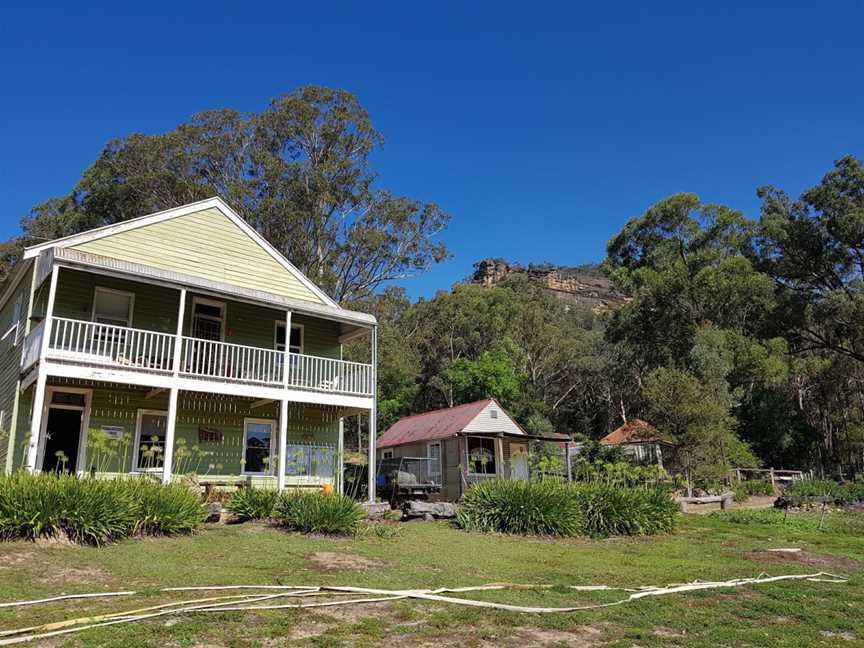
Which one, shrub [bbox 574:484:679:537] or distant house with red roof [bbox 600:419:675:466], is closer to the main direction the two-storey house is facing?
the shrub

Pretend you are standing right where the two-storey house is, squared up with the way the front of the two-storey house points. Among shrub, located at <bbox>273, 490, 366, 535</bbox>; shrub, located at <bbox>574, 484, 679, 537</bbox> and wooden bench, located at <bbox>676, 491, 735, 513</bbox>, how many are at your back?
0

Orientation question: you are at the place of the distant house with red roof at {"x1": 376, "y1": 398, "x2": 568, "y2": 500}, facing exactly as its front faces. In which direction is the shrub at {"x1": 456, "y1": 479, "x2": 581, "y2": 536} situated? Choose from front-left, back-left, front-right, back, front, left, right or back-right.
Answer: front-right

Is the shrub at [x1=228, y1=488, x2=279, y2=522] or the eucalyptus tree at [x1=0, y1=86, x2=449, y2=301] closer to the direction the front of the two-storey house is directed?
the shrub

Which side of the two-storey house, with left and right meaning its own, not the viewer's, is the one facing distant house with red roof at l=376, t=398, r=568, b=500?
left

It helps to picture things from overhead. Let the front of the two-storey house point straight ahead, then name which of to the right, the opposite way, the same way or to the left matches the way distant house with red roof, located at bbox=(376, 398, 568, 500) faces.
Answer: the same way

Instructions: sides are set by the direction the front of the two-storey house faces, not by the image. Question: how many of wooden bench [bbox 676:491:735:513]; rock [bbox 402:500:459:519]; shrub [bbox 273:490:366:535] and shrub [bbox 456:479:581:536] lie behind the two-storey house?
0

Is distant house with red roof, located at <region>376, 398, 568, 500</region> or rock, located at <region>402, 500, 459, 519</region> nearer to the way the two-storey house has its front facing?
the rock

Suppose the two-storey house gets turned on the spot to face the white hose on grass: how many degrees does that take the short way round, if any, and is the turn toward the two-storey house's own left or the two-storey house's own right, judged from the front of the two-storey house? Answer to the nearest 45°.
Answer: approximately 45° to the two-storey house's own right

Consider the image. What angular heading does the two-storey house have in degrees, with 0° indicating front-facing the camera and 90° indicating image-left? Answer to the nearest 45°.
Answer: approximately 315°

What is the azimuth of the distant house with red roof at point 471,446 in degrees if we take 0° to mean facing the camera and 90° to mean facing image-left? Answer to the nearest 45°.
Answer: approximately 315°

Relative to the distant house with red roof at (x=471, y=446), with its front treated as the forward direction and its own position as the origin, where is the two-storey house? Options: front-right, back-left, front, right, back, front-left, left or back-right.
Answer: right

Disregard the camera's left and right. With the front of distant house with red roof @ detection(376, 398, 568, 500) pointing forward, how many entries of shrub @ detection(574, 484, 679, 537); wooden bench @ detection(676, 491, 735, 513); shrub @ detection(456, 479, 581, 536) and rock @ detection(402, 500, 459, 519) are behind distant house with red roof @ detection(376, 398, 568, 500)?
0

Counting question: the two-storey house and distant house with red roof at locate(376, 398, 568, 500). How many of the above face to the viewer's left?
0

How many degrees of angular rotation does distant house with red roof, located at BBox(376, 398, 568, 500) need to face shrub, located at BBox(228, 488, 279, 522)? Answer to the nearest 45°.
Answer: approximately 45° to its right

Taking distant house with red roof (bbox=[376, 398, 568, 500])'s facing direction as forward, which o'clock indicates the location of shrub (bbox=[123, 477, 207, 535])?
The shrub is roughly at 2 o'clock from the distant house with red roof.

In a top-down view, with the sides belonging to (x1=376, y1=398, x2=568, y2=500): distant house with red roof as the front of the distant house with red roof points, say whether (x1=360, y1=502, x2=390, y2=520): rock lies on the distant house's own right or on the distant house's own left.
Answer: on the distant house's own right

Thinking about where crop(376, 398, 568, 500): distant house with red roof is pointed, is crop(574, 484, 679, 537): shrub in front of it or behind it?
in front

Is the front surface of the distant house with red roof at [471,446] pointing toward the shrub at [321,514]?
no
